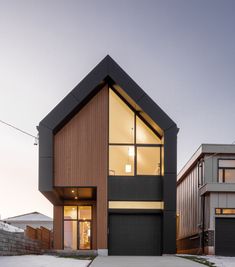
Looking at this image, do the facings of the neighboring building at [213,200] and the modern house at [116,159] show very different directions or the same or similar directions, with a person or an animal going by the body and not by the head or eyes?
same or similar directions

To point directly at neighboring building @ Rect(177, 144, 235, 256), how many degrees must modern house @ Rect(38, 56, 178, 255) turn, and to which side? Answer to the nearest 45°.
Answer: approximately 135° to its left

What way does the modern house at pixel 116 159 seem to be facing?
toward the camera

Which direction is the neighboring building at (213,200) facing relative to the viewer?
toward the camera
